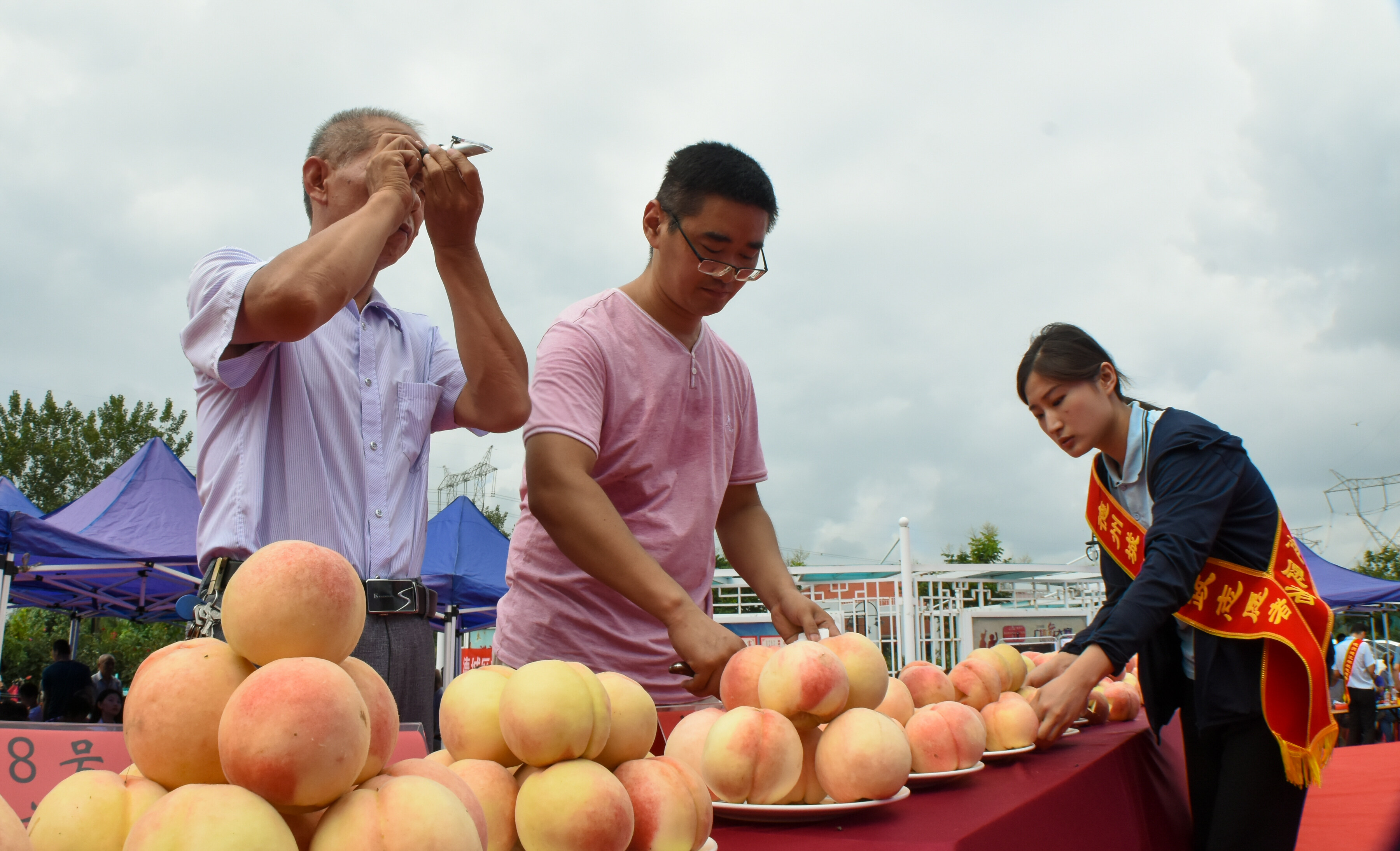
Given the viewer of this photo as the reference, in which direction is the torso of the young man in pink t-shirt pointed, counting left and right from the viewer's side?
facing the viewer and to the right of the viewer

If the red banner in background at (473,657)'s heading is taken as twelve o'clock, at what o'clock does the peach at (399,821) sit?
The peach is roughly at 12 o'clock from the red banner in background.

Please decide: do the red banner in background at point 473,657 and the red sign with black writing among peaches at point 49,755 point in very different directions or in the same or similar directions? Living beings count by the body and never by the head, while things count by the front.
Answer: same or similar directions

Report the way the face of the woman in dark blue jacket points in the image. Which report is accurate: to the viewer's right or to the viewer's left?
to the viewer's left

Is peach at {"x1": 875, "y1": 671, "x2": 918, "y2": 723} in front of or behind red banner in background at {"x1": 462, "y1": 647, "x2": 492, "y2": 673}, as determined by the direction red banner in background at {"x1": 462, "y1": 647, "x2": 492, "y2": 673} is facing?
in front

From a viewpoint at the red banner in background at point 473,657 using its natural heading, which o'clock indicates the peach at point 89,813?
The peach is roughly at 12 o'clock from the red banner in background.

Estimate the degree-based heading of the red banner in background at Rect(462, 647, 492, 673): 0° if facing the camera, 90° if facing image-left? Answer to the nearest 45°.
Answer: approximately 0°

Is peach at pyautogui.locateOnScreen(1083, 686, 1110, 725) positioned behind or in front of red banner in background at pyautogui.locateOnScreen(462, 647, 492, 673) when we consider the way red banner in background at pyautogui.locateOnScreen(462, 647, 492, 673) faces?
in front

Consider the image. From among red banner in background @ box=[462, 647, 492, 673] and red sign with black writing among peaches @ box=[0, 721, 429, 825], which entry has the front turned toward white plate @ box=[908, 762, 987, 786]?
red banner in background @ box=[462, 647, 492, 673]

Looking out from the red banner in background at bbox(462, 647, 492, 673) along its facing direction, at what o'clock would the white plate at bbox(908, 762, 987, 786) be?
The white plate is roughly at 12 o'clock from the red banner in background.

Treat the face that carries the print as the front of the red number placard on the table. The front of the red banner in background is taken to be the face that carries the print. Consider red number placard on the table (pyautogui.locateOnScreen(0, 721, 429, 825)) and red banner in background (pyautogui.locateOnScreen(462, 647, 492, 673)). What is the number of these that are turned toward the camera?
2

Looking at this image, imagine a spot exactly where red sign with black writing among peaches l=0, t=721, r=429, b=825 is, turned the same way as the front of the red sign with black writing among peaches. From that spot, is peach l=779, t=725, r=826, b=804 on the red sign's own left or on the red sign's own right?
on the red sign's own left

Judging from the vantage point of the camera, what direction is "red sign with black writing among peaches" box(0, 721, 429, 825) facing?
facing the viewer

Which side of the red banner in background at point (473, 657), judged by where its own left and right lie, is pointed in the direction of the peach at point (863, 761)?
front

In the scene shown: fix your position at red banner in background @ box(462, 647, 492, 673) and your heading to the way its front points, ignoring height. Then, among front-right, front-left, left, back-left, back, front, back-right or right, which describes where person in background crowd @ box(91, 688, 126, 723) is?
right

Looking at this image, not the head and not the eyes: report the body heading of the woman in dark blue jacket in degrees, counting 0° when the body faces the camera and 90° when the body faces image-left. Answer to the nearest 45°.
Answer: approximately 45°

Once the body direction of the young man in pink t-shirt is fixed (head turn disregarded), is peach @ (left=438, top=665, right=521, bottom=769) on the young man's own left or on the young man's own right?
on the young man's own right
